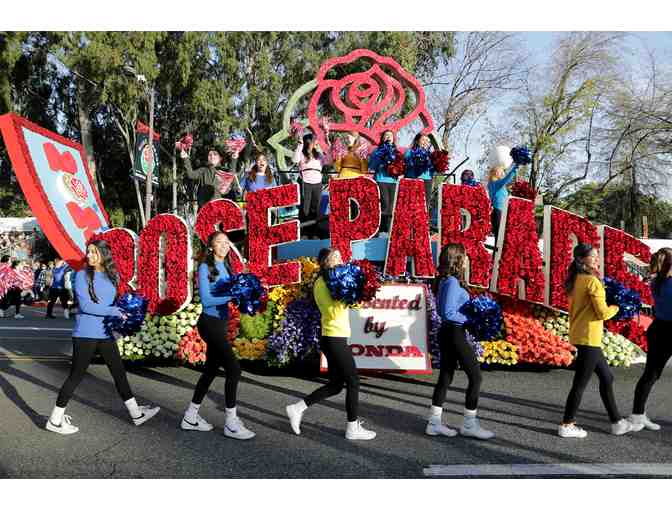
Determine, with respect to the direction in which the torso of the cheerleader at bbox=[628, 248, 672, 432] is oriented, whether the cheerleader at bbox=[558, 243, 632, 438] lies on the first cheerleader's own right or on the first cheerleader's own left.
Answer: on the first cheerleader's own right
